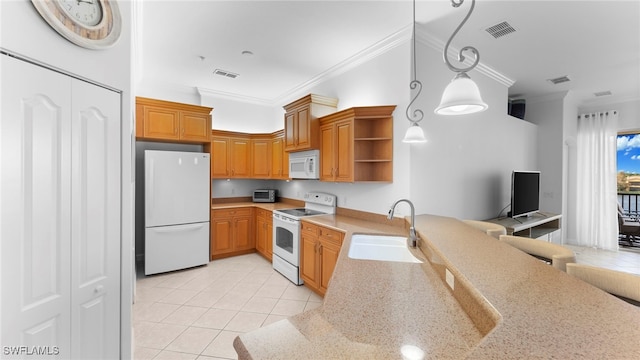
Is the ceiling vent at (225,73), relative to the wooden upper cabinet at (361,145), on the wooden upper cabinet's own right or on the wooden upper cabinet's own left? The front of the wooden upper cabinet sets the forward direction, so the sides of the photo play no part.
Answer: on the wooden upper cabinet's own right

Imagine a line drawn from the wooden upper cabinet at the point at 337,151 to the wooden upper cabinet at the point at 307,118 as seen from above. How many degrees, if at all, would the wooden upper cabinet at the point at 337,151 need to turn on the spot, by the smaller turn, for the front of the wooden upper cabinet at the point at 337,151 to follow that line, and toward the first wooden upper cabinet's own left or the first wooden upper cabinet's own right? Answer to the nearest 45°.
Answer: approximately 90° to the first wooden upper cabinet's own right

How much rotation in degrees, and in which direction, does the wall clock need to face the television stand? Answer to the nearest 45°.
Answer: approximately 45° to its left

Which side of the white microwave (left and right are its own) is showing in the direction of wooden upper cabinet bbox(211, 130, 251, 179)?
right

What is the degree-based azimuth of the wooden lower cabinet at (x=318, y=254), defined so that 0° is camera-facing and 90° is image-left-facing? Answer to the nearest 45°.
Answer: approximately 45°

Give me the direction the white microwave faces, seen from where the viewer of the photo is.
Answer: facing the viewer and to the left of the viewer

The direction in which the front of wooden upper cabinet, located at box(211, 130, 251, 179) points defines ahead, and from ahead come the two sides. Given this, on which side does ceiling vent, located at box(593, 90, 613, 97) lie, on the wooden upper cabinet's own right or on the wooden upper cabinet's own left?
on the wooden upper cabinet's own left

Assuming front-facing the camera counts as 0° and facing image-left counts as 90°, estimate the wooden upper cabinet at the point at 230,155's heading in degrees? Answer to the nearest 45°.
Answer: approximately 0°

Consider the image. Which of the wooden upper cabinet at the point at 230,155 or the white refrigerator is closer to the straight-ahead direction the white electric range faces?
the white refrigerator
